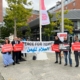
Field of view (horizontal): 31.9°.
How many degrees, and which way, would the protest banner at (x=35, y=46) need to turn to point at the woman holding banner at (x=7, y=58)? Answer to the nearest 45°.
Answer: approximately 45° to its right

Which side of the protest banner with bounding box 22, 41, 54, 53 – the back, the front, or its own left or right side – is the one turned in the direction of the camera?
front

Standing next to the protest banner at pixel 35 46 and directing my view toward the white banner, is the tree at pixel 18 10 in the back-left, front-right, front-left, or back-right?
front-left

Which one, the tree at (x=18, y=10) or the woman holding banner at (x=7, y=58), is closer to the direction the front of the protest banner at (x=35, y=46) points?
the woman holding banner

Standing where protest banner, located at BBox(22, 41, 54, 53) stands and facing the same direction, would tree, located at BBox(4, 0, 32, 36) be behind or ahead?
behind
